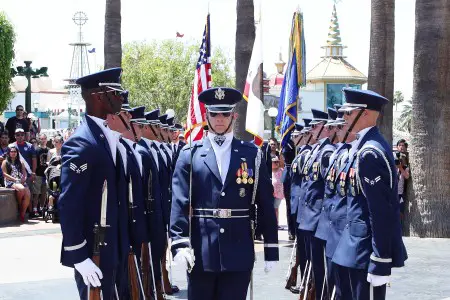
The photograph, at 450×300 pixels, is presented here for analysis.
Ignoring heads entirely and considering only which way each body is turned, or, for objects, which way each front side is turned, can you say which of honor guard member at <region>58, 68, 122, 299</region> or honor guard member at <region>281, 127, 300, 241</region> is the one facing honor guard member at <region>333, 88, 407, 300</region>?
honor guard member at <region>58, 68, 122, 299</region>

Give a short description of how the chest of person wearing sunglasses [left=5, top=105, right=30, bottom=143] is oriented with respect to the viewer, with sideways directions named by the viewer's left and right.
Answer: facing the viewer

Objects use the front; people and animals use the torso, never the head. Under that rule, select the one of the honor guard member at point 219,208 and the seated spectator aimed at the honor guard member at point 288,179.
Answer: the seated spectator

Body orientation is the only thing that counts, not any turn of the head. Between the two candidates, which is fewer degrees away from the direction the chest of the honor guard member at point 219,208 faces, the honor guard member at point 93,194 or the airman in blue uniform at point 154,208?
the honor guard member

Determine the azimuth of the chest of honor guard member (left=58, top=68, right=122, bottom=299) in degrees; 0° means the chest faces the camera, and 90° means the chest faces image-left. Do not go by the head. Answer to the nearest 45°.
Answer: approximately 270°

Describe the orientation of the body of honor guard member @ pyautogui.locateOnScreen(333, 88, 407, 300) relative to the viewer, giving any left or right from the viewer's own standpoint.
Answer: facing to the left of the viewer

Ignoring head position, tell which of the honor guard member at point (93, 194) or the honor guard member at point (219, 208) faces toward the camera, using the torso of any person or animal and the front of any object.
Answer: the honor guard member at point (219, 208)

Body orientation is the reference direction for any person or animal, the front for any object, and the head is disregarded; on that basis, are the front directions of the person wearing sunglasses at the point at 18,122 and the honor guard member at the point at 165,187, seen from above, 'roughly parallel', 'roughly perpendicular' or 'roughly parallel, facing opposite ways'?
roughly perpendicular

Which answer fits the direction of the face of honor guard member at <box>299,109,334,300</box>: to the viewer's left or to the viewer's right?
to the viewer's left

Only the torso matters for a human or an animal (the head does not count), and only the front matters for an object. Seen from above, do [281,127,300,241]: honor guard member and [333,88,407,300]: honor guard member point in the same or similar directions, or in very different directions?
same or similar directions

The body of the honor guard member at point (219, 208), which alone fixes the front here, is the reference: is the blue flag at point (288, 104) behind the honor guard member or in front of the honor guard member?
behind

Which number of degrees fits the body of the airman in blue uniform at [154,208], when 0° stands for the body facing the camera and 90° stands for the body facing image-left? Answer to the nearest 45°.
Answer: approximately 270°

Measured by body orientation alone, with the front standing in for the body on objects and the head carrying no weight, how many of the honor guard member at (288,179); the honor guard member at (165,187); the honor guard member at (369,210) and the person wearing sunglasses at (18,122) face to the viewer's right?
1

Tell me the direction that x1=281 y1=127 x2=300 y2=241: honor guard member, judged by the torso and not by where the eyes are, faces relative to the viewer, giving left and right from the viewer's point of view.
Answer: facing to the left of the viewer

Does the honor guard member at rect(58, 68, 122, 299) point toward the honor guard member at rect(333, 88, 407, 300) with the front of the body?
yes

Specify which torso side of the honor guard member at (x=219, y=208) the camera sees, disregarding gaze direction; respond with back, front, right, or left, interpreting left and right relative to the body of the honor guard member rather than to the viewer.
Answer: front
